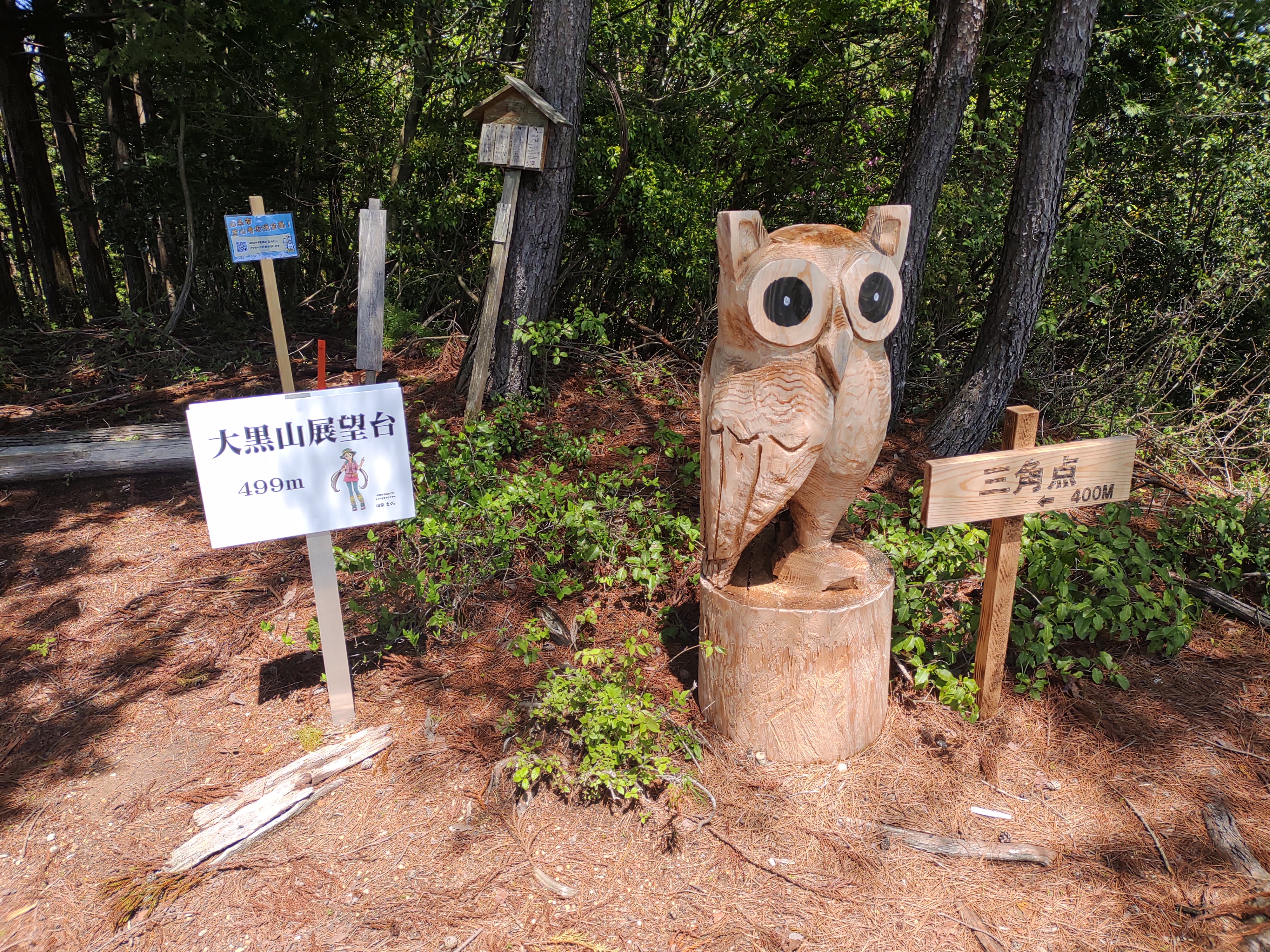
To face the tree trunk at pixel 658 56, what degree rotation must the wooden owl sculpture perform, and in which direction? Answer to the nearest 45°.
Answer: approximately 135° to its left

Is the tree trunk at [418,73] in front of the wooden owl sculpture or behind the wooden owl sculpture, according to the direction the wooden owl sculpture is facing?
behind

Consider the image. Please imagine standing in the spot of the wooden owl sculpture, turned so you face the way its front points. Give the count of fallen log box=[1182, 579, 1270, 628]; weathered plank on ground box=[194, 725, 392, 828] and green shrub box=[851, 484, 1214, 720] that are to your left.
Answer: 2

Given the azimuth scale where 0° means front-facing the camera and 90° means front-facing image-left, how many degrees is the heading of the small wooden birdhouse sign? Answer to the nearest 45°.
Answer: approximately 0°

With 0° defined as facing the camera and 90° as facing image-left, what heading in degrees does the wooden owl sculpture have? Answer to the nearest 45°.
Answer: approximately 315°

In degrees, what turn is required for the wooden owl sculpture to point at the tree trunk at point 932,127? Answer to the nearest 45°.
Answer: approximately 135° to its left

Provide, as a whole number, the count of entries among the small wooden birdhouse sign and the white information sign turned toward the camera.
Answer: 2
